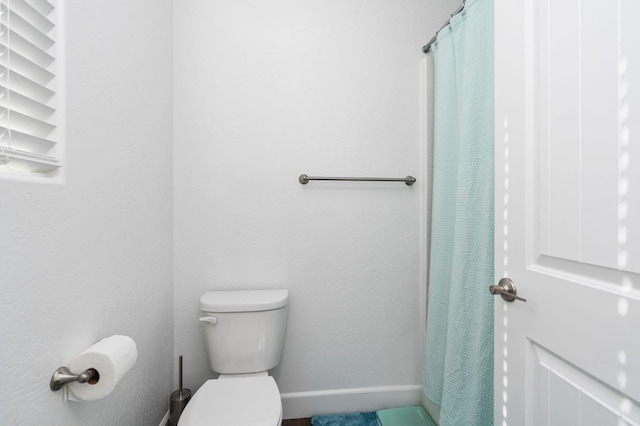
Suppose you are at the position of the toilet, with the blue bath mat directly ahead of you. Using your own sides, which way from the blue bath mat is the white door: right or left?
right

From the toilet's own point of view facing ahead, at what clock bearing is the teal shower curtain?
The teal shower curtain is roughly at 10 o'clock from the toilet.

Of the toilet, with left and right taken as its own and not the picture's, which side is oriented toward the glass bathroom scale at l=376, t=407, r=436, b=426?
left

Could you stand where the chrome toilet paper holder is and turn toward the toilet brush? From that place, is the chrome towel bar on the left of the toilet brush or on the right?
right

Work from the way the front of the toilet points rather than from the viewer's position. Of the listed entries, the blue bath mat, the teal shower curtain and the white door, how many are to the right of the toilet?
0

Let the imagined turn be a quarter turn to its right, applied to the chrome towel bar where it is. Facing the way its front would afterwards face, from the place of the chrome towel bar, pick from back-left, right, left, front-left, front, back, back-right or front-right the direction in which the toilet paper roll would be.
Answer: front-left

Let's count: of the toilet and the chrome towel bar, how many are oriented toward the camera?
2

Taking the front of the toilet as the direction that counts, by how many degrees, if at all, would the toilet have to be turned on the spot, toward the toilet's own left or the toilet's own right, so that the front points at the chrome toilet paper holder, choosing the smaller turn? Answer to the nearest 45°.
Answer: approximately 45° to the toilet's own right

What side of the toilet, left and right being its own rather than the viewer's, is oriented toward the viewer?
front

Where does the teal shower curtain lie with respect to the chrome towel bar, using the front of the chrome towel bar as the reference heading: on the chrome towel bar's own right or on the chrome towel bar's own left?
on the chrome towel bar's own left

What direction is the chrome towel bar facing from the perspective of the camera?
toward the camera

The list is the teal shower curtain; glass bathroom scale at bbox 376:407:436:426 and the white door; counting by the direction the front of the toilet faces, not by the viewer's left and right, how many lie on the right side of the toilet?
0

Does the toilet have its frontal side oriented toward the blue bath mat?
no

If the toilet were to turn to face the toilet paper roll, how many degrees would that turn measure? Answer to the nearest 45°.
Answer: approximately 45° to its right

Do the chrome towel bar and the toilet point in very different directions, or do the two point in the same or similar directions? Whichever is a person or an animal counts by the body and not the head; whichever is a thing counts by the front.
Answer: same or similar directions
